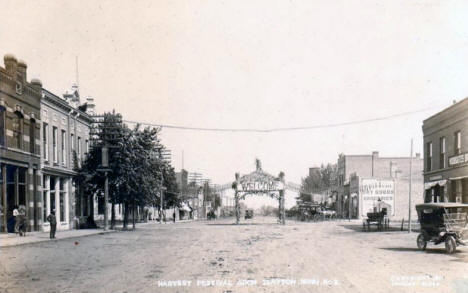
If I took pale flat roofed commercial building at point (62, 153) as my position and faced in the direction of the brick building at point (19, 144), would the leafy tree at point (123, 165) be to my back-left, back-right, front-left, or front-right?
back-left

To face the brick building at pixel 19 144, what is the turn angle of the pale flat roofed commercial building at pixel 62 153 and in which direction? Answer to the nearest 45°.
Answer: approximately 45° to its right

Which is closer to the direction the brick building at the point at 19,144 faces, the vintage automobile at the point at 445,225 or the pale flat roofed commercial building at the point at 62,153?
the vintage automobile

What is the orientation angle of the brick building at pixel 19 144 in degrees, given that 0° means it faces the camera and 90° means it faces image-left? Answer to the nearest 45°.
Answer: approximately 315°

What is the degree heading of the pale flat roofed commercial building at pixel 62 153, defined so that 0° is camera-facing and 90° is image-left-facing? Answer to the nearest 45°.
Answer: approximately 315°

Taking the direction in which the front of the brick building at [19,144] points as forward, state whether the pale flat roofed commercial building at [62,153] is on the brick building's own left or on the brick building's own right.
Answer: on the brick building's own left

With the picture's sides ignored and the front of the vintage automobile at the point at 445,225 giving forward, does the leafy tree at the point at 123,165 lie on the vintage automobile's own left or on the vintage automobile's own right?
on the vintage automobile's own left
